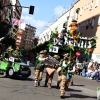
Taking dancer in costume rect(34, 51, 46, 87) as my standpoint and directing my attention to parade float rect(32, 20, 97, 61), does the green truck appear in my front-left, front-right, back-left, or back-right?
back-left

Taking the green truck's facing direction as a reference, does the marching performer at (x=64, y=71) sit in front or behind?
in front

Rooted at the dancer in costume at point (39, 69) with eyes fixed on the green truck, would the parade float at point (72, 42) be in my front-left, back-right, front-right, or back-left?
back-right

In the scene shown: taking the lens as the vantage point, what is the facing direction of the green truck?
facing the viewer and to the right of the viewer
